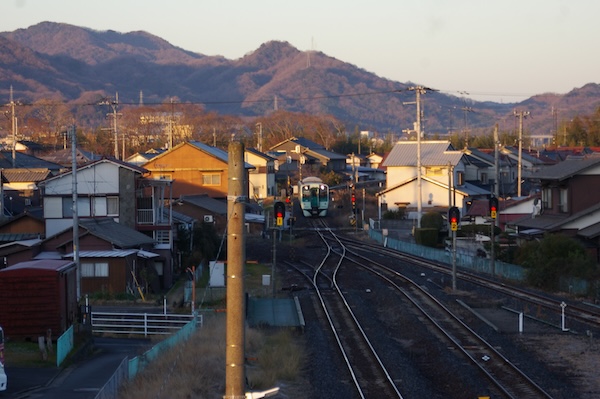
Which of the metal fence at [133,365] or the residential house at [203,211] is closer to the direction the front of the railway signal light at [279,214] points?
the metal fence

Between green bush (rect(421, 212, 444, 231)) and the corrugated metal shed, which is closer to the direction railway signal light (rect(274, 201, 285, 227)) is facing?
the corrugated metal shed

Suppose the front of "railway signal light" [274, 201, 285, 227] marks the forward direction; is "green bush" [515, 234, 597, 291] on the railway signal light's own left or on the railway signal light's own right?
on the railway signal light's own left

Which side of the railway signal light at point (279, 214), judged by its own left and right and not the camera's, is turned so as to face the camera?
front

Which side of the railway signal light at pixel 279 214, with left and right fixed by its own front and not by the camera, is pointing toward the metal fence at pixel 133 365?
front

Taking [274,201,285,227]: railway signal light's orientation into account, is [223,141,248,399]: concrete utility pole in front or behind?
in front

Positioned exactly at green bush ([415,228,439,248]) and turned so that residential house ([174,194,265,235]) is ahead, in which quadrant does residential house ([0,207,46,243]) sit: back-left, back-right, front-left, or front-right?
front-left

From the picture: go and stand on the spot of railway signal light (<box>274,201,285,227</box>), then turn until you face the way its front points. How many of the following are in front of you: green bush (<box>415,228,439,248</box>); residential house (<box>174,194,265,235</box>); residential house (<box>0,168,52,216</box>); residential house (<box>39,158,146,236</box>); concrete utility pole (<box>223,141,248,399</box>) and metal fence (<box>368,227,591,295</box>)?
1

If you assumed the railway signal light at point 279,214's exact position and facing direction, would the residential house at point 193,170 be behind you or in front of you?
behind

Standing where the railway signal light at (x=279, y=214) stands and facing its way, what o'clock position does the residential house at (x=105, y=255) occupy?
The residential house is roughly at 4 o'clock from the railway signal light.
